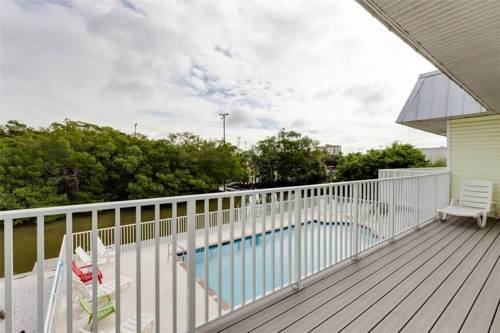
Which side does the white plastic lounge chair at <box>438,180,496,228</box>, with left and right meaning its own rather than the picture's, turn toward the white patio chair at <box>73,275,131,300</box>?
front

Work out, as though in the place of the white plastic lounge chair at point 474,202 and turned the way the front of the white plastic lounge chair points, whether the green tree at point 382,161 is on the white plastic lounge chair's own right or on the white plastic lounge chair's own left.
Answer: on the white plastic lounge chair's own right

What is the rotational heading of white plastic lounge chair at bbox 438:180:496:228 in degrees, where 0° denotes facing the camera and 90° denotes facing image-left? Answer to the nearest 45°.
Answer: approximately 45°

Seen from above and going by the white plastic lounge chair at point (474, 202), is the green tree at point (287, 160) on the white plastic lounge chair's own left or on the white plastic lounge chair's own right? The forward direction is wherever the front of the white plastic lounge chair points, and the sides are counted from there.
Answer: on the white plastic lounge chair's own right

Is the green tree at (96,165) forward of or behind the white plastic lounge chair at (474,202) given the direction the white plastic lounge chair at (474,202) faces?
forward

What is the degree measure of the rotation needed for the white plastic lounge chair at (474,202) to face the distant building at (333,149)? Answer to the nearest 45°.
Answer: approximately 90° to its right

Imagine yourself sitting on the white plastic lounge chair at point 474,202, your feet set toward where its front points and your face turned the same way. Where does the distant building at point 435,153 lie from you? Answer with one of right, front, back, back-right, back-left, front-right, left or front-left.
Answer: back-right

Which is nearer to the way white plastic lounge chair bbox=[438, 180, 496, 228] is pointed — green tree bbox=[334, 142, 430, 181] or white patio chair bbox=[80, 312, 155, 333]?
the white patio chair
